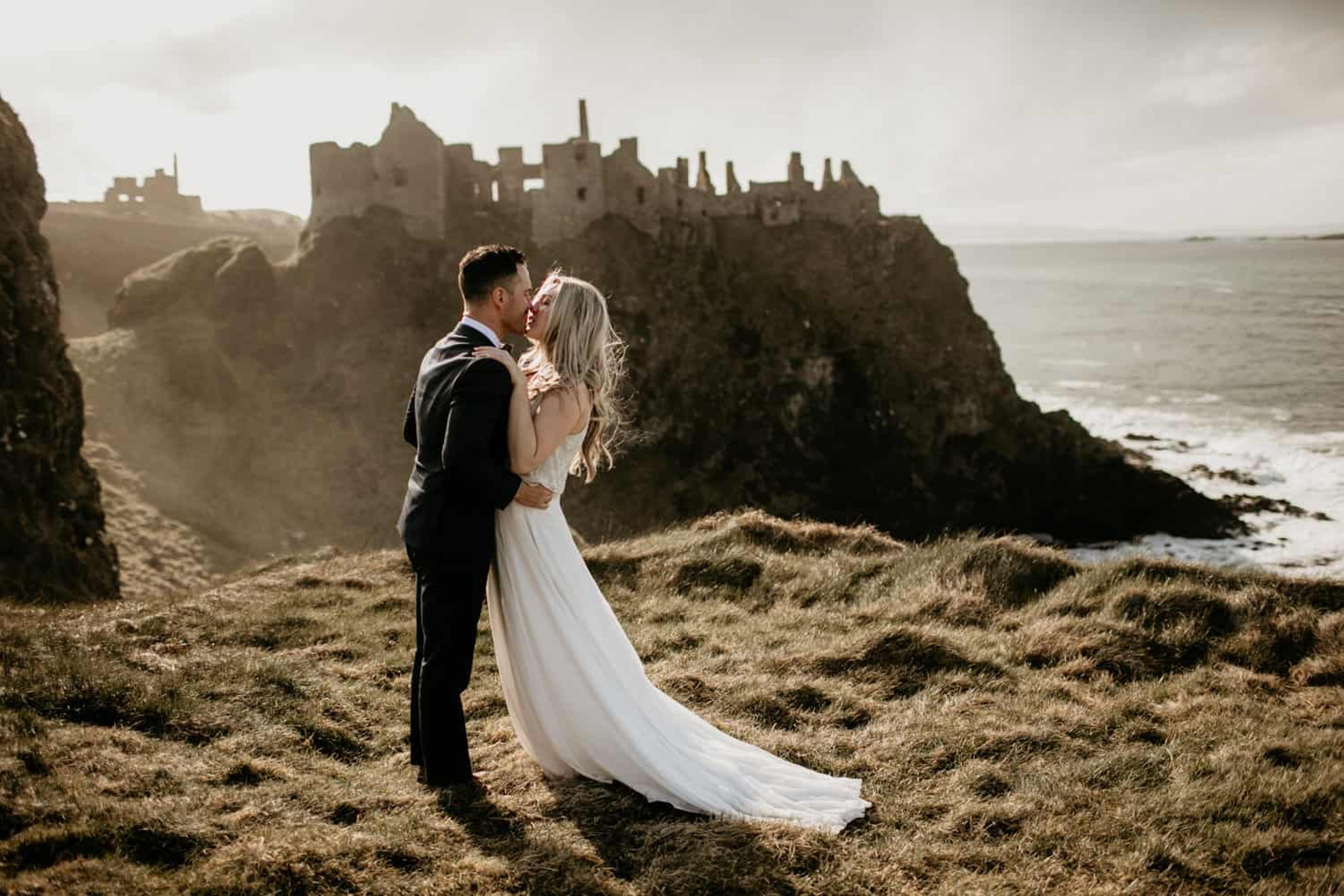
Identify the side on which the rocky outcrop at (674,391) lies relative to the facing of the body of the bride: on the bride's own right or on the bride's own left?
on the bride's own right

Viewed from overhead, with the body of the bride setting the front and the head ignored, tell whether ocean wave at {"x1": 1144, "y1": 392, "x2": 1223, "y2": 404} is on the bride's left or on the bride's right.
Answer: on the bride's right

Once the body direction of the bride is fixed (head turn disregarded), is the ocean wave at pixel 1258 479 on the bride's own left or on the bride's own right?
on the bride's own right

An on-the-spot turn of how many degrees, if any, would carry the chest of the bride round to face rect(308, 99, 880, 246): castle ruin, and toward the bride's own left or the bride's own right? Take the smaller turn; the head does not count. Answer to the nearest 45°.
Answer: approximately 90° to the bride's own right

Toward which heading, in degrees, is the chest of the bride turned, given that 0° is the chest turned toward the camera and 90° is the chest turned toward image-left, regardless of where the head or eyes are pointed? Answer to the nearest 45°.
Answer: approximately 90°

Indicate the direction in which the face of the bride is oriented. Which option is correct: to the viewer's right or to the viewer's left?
to the viewer's left
